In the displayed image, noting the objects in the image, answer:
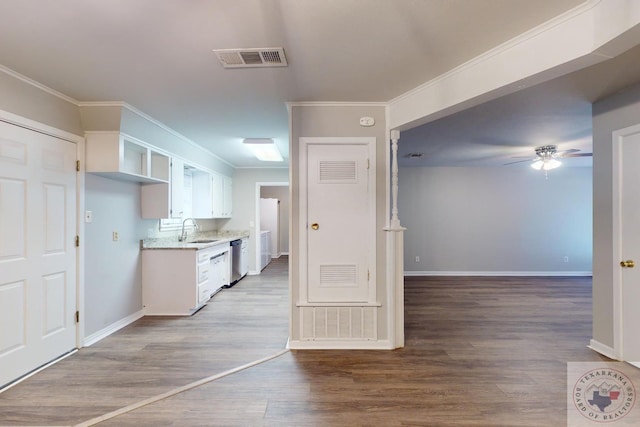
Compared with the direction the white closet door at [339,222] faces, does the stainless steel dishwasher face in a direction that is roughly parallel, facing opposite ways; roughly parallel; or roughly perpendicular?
roughly perpendicular

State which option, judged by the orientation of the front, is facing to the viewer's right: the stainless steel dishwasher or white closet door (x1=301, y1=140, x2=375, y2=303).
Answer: the stainless steel dishwasher

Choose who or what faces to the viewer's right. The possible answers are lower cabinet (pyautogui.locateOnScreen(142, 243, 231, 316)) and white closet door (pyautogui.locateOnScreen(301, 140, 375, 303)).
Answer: the lower cabinet

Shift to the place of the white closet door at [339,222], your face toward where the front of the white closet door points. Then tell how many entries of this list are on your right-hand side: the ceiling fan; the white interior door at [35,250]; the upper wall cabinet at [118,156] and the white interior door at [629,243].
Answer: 2

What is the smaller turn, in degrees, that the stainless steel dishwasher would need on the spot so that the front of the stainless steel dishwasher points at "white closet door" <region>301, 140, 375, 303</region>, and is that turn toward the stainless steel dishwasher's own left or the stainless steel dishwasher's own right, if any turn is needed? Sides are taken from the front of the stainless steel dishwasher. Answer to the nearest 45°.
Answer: approximately 90° to the stainless steel dishwasher's own right

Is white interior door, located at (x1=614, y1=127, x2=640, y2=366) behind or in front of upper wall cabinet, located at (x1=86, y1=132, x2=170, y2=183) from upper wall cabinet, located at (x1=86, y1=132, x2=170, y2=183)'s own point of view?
in front

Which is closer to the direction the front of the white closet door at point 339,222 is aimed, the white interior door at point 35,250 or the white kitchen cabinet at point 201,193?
the white interior door

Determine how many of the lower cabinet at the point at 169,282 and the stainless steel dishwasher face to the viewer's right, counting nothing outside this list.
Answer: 2

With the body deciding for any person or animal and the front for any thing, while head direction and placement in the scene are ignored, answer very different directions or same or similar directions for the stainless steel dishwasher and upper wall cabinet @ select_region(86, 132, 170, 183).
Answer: same or similar directions

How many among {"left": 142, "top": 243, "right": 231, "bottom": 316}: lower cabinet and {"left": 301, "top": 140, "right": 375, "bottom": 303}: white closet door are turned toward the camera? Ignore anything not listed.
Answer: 1

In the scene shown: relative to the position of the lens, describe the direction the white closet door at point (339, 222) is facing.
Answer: facing the viewer

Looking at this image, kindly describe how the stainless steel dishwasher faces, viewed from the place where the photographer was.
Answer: facing to the right of the viewer

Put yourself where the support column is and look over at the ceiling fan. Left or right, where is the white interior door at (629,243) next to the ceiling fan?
right

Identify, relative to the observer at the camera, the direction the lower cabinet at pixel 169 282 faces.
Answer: facing to the right of the viewer
